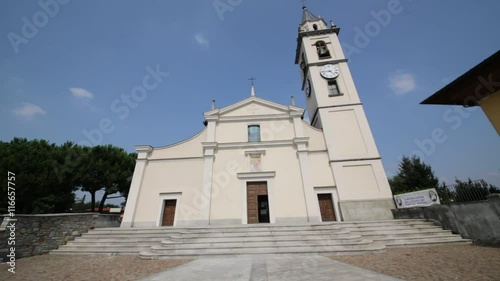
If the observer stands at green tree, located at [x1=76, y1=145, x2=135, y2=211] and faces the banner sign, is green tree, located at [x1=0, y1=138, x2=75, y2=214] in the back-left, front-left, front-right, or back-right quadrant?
back-right

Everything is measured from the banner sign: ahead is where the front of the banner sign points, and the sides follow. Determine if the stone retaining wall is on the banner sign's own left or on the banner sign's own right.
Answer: on the banner sign's own right

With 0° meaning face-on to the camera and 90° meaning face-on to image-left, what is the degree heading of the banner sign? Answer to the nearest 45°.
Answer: approximately 0°

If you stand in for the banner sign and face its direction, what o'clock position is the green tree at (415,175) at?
The green tree is roughly at 6 o'clock from the banner sign.

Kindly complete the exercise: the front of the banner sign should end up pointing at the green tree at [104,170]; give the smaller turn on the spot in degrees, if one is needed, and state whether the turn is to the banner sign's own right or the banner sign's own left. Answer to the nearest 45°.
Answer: approximately 90° to the banner sign's own right

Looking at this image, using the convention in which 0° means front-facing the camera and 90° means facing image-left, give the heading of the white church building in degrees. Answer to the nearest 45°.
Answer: approximately 0°

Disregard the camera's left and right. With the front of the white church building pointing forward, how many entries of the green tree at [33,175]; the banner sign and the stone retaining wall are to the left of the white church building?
1

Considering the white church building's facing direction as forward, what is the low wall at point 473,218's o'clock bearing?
The low wall is roughly at 10 o'clock from the white church building.

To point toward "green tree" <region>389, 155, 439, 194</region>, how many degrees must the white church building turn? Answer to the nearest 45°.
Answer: approximately 135° to its left

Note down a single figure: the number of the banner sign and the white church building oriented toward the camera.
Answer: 2

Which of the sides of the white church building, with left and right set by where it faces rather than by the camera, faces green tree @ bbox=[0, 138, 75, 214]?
right
